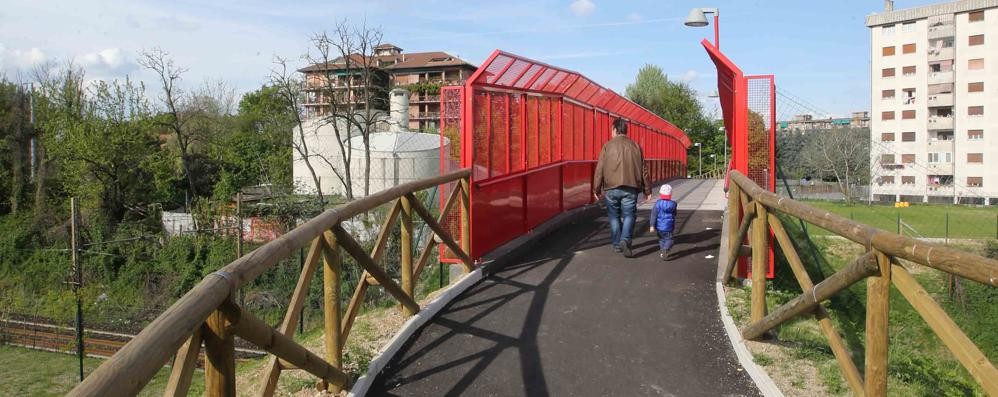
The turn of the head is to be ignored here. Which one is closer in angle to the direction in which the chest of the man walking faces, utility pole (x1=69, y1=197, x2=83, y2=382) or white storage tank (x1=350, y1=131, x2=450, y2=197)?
the white storage tank

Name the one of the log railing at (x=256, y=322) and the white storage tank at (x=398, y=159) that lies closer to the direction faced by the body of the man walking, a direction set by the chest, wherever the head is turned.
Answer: the white storage tank

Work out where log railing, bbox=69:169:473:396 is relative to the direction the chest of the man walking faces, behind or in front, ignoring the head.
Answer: behind

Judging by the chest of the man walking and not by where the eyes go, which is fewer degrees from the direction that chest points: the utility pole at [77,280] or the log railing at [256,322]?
the utility pole

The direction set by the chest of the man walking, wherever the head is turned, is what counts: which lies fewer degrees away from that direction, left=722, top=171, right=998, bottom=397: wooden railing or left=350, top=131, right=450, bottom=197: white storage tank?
the white storage tank

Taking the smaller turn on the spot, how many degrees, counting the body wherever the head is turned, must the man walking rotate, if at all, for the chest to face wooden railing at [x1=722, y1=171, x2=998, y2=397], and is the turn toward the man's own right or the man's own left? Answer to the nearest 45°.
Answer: approximately 180°

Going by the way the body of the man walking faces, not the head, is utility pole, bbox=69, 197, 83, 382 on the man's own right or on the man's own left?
on the man's own left

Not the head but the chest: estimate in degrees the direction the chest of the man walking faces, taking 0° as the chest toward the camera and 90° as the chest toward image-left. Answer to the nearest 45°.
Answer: approximately 180°

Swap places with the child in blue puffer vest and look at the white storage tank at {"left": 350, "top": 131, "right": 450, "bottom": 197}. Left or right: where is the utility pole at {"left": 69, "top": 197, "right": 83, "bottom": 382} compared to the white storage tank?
left

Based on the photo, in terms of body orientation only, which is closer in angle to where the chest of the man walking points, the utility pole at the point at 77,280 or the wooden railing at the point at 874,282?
the utility pole
